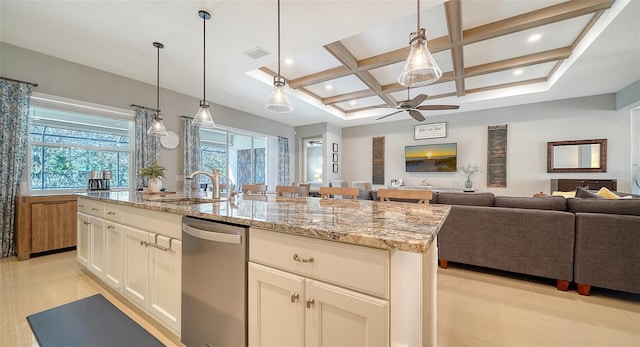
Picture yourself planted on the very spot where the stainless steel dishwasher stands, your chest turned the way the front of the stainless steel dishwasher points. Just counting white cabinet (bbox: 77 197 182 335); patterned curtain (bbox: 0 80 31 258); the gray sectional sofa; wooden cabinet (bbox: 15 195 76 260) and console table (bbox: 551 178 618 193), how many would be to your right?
3

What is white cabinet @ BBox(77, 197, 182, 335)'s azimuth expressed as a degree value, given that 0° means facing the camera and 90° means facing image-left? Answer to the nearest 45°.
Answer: approximately 45°

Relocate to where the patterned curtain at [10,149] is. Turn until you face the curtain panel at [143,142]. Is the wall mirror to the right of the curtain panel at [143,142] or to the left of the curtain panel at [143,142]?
right

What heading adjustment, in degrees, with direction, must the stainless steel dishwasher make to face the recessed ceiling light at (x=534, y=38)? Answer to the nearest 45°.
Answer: approximately 135° to its left

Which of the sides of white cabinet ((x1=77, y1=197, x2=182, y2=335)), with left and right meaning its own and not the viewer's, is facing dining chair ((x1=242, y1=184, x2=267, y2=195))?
back

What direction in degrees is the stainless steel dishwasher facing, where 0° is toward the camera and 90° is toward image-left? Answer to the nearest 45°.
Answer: approximately 45°

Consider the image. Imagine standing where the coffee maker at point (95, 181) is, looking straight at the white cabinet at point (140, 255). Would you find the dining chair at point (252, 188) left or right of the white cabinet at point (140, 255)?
left

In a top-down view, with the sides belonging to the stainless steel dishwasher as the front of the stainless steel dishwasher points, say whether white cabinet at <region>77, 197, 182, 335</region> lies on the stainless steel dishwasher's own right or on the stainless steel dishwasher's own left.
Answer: on the stainless steel dishwasher's own right

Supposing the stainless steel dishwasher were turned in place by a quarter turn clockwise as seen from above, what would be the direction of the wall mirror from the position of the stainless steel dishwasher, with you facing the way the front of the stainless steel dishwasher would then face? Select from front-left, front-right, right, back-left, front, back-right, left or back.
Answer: back-right

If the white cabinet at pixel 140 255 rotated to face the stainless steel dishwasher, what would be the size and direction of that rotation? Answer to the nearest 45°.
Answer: approximately 45° to its left

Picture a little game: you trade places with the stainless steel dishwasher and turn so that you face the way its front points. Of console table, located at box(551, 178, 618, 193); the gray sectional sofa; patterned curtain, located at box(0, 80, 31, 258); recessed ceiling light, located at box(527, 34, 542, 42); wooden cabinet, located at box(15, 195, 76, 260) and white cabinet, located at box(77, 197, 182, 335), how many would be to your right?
3

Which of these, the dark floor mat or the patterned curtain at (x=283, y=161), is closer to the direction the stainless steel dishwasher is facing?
the dark floor mat

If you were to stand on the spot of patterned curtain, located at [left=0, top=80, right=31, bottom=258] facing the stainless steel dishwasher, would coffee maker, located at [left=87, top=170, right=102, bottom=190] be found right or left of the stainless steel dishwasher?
left

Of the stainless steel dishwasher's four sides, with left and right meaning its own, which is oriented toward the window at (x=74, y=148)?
right

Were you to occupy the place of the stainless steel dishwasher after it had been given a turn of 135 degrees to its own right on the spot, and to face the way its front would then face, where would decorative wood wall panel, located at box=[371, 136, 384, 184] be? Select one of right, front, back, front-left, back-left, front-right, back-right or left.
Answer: front-right

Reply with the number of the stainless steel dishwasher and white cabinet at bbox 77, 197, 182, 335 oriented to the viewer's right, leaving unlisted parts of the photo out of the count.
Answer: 0
